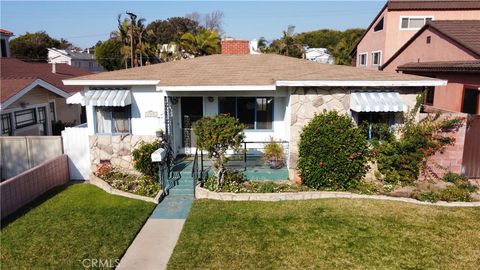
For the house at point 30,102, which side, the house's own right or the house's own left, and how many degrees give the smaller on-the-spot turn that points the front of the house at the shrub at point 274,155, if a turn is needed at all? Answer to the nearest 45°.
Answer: approximately 45° to the house's own left

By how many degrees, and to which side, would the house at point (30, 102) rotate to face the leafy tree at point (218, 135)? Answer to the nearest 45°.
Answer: approximately 45° to its left

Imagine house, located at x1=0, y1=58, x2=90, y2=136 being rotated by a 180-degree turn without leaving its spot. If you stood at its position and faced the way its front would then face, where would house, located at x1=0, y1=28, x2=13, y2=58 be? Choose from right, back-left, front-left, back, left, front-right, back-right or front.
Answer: front

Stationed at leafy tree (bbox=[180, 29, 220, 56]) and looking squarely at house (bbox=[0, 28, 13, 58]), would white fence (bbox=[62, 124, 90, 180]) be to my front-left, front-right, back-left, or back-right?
front-left

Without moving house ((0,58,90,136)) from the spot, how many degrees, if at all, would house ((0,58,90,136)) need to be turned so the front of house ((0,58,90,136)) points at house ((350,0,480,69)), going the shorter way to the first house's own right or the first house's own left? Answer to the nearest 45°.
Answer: approximately 90° to the first house's own left

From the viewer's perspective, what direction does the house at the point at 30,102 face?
toward the camera

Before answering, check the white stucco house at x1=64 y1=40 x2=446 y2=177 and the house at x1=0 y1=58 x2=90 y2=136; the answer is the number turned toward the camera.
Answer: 2

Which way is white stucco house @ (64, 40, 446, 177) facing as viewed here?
toward the camera

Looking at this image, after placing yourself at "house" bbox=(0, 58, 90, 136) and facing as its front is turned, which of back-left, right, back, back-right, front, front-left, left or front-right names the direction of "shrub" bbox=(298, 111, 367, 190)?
front-left
